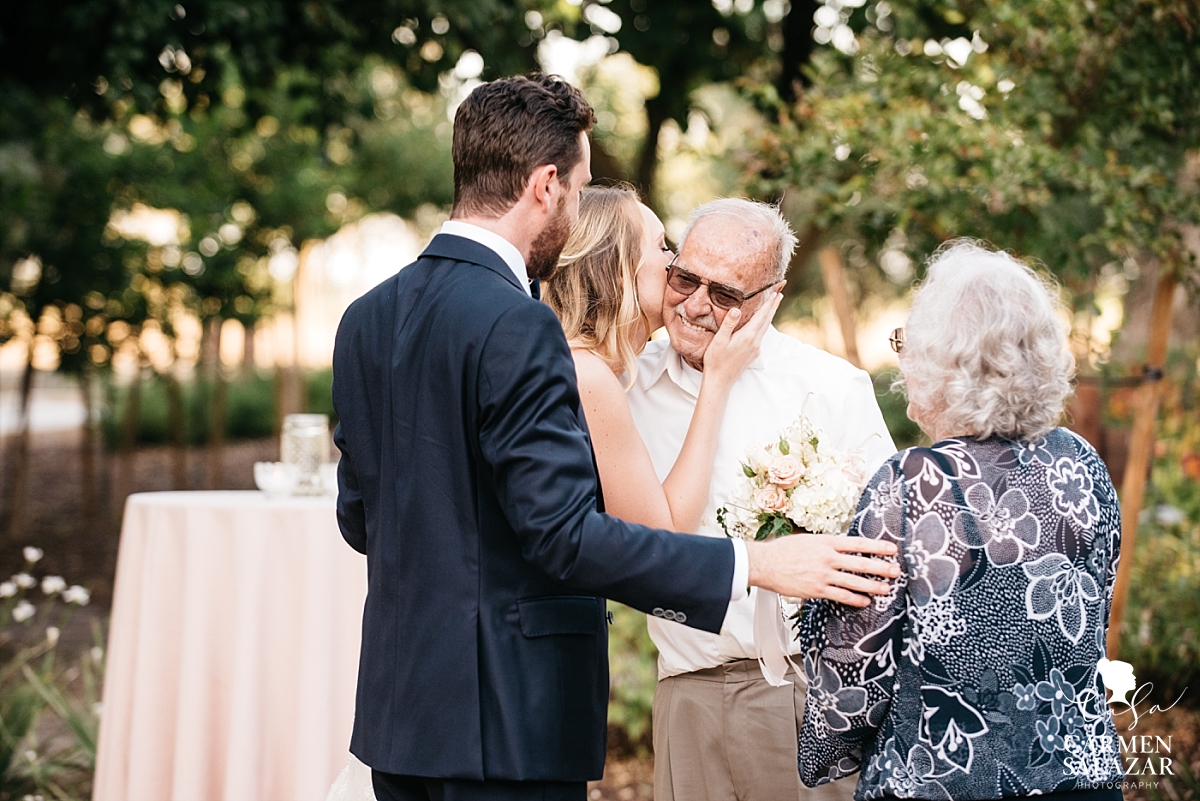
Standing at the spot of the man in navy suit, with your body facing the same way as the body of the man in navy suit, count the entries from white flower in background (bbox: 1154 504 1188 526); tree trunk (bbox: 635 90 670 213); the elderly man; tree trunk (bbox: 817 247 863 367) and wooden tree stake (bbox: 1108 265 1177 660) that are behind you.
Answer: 0

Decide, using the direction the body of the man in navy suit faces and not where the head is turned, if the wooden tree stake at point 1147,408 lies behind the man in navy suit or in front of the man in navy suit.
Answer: in front

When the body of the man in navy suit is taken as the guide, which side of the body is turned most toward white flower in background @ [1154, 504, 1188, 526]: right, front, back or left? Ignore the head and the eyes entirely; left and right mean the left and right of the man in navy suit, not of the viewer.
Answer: front

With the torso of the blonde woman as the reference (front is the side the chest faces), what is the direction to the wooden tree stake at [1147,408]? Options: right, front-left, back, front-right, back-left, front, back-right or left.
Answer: front-left

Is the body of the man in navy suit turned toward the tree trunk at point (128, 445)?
no

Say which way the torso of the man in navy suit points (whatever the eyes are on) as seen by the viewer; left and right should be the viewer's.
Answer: facing away from the viewer and to the right of the viewer

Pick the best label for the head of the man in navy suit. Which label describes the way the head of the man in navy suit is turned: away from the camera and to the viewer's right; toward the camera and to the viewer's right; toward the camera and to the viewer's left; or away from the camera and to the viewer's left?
away from the camera and to the viewer's right

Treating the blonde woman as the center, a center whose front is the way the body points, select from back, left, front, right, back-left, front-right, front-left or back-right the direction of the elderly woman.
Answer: front-right

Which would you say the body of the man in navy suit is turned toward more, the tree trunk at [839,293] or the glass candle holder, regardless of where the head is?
the tree trunk

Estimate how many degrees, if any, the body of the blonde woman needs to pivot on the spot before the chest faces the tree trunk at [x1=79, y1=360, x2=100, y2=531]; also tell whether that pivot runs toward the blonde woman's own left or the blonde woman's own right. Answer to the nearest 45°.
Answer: approximately 135° to the blonde woman's own left

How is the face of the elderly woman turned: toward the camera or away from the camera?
away from the camera

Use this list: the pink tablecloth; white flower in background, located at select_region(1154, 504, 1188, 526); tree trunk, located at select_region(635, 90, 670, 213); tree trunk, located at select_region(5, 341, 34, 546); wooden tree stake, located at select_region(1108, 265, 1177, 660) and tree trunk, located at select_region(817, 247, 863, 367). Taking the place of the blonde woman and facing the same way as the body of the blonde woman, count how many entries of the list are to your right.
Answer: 0

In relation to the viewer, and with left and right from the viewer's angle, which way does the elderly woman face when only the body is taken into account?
facing away from the viewer and to the left of the viewer

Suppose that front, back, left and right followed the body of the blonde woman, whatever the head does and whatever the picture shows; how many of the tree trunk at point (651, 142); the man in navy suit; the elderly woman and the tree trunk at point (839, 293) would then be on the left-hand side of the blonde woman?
2

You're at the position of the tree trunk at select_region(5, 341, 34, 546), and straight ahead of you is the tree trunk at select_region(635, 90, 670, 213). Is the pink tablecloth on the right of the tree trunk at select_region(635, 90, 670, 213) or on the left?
right

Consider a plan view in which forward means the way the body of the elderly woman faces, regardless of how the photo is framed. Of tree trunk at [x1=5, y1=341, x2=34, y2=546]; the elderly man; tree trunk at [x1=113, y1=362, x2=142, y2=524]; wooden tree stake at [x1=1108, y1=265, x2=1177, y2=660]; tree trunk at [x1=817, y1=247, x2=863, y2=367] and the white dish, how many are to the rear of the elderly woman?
0

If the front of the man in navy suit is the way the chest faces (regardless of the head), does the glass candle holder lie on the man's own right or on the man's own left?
on the man's own left

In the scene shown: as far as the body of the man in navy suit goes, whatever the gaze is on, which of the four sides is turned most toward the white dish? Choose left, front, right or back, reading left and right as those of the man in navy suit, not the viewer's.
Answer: left

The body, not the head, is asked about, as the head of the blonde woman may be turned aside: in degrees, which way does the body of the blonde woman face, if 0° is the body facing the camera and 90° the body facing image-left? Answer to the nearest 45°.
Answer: approximately 270°
